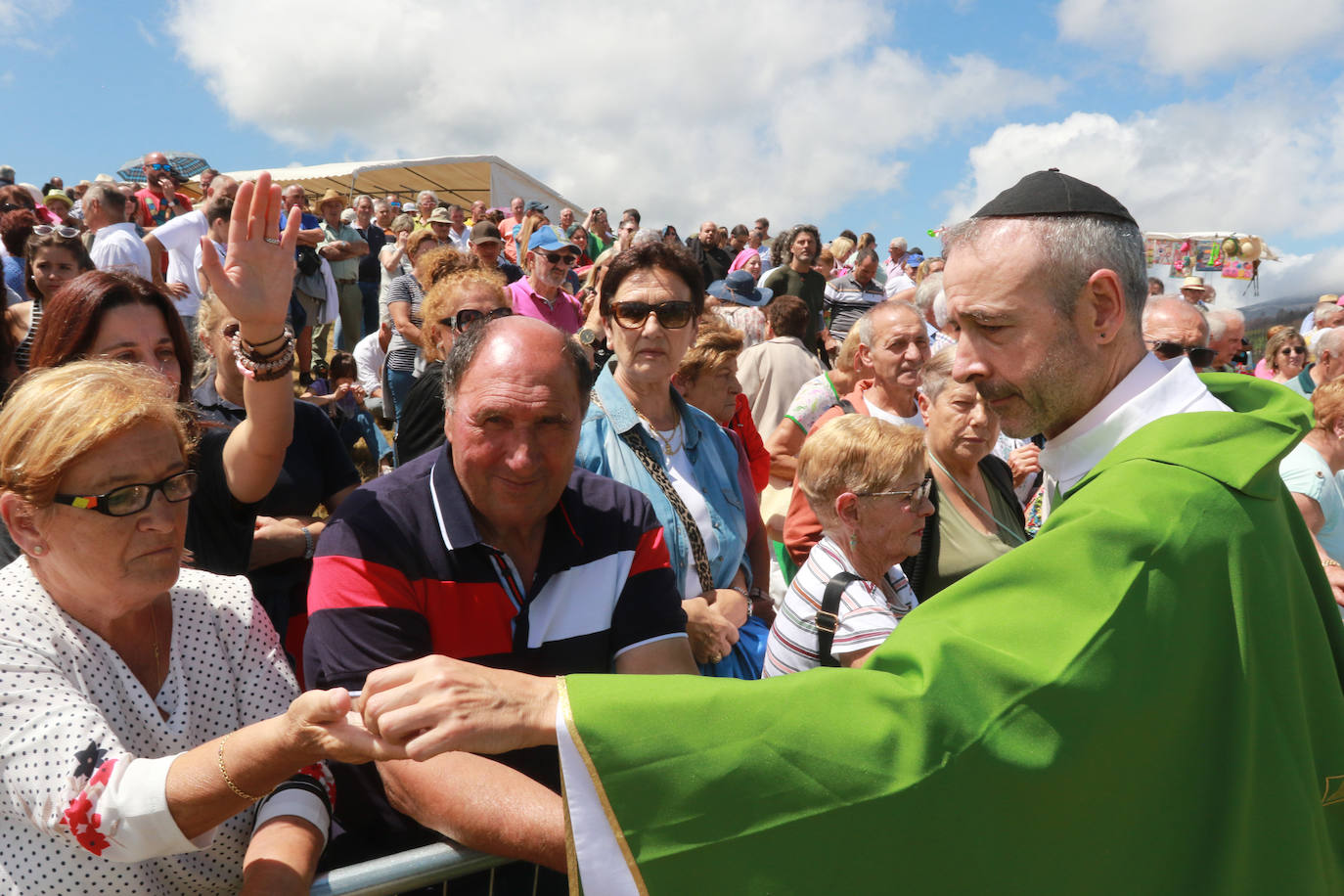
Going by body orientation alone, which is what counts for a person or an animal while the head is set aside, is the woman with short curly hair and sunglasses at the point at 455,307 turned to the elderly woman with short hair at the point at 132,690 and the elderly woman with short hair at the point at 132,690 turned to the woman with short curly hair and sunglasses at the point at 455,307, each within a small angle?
no

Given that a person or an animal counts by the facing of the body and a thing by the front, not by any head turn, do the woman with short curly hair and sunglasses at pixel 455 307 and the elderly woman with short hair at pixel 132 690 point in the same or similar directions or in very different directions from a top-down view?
same or similar directions

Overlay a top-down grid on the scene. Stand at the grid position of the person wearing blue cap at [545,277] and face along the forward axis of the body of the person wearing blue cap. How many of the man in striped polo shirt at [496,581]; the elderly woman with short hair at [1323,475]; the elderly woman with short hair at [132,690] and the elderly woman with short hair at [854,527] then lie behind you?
0

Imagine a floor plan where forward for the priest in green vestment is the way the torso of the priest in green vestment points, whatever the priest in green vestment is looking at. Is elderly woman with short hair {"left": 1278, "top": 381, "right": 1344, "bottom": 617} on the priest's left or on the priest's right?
on the priest's right

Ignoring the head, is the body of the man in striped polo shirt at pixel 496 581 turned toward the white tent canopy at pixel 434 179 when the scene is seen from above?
no

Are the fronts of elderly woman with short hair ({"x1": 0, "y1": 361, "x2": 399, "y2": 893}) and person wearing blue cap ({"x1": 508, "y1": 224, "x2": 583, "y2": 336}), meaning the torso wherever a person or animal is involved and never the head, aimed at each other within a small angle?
no

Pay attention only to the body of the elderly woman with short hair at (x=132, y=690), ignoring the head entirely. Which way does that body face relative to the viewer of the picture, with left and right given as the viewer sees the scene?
facing the viewer and to the right of the viewer

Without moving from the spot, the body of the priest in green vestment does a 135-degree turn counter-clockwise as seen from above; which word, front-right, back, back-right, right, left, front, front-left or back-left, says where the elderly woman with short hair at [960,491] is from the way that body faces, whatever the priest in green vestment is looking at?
back-left

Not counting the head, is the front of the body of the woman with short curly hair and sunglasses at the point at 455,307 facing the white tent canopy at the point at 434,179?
no

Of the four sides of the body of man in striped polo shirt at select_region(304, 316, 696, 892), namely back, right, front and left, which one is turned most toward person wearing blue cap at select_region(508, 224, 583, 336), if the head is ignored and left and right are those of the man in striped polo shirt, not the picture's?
back

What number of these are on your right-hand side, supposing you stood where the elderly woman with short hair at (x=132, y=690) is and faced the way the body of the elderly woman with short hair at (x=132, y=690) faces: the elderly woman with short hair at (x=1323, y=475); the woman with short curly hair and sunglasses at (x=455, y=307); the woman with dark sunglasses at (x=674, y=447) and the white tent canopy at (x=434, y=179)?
0

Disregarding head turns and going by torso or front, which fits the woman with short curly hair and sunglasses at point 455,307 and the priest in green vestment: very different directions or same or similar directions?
very different directions

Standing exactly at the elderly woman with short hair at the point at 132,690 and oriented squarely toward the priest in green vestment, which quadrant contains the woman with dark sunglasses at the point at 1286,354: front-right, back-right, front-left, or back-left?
front-left

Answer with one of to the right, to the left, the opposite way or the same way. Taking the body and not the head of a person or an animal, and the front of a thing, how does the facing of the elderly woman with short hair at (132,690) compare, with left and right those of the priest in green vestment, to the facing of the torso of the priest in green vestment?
the opposite way

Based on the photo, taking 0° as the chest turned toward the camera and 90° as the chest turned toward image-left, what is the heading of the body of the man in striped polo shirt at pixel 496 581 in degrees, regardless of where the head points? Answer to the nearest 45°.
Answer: approximately 0°

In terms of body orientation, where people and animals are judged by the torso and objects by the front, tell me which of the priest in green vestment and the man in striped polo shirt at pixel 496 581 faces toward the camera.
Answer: the man in striped polo shirt
